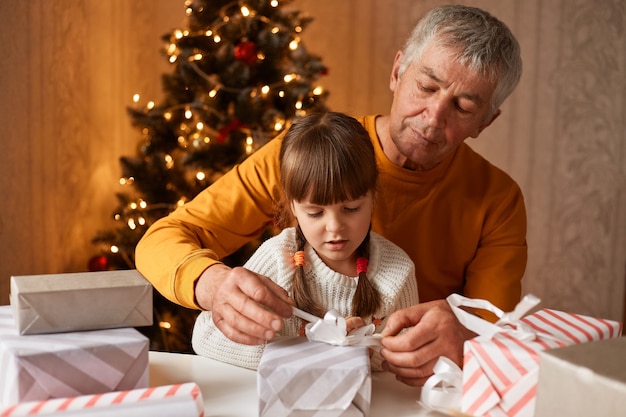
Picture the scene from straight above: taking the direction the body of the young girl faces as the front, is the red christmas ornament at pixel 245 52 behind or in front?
behind

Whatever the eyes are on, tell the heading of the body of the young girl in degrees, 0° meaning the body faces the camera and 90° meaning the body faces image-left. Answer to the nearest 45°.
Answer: approximately 0°
